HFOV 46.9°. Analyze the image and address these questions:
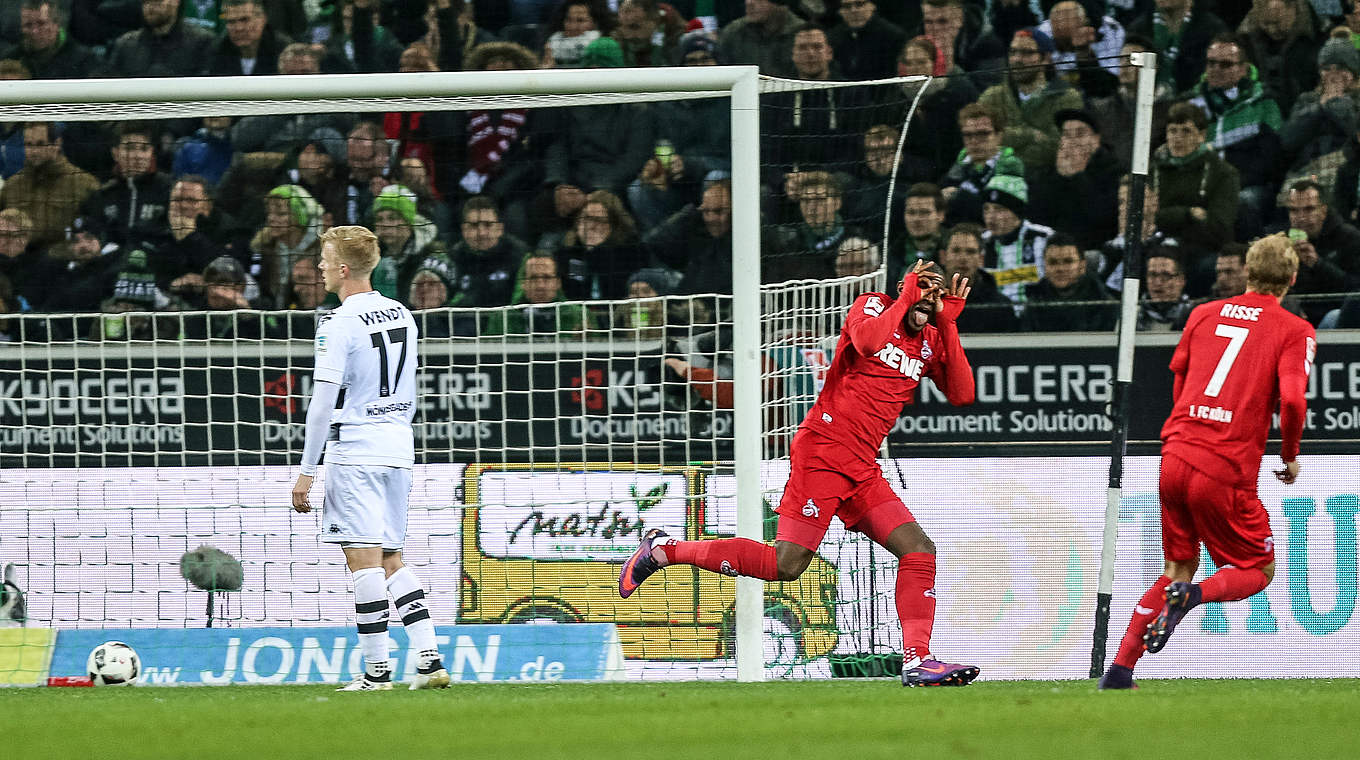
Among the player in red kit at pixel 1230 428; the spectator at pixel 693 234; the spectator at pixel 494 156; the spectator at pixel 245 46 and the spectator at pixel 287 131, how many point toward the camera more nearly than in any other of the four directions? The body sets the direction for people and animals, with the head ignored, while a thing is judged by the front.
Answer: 4

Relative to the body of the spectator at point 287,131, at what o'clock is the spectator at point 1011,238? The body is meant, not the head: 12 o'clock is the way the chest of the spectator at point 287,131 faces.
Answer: the spectator at point 1011,238 is roughly at 9 o'clock from the spectator at point 287,131.

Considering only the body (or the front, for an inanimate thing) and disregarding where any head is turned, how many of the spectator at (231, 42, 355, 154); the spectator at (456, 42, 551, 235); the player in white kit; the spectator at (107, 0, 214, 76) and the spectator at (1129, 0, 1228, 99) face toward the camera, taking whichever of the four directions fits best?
4

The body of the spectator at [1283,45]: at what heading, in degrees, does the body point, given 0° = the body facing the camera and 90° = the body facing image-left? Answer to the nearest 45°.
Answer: approximately 0°

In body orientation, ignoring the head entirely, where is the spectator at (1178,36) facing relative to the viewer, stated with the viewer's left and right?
facing the viewer

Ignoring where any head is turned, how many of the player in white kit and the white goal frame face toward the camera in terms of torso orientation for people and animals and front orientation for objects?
1

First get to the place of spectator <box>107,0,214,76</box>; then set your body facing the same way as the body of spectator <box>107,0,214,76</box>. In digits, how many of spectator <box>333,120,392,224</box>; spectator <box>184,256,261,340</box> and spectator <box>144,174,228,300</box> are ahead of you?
3

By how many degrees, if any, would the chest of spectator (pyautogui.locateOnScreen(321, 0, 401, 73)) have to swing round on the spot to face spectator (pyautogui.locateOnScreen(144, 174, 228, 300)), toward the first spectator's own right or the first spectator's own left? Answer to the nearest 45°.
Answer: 0° — they already face them

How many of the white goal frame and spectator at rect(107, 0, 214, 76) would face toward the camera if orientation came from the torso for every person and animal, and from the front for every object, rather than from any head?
2

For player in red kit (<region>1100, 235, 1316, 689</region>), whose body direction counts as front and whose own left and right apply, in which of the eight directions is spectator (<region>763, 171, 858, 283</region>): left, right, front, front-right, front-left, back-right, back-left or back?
left

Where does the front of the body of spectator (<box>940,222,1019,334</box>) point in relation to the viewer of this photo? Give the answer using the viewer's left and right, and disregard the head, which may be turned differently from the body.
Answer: facing the viewer

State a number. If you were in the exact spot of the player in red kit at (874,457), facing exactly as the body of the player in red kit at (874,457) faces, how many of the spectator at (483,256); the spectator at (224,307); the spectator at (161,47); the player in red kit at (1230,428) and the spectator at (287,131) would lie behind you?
4

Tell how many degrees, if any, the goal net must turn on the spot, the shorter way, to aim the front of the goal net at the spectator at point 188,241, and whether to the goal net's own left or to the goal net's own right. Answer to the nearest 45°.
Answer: approximately 135° to the goal net's own right

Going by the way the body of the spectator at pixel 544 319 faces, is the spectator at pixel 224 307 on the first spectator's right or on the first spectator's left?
on the first spectator's right

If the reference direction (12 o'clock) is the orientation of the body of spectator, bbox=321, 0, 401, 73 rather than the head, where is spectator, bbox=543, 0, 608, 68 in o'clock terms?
spectator, bbox=543, 0, 608, 68 is roughly at 9 o'clock from spectator, bbox=321, 0, 401, 73.

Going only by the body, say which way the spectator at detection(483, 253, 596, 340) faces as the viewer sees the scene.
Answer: toward the camera
